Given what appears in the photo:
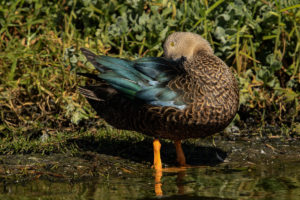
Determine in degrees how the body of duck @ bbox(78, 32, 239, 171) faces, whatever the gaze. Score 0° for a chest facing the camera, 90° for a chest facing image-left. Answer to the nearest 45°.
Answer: approximately 270°
